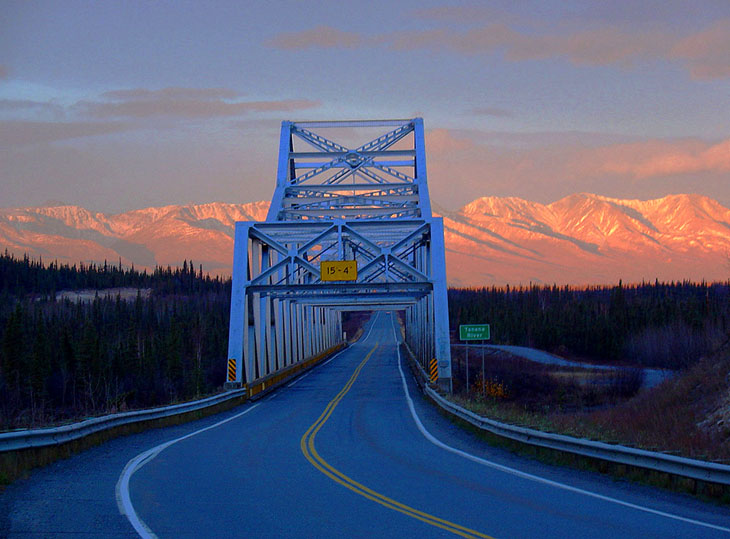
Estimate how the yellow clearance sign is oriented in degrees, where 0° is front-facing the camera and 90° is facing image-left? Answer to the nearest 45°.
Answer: approximately 0°

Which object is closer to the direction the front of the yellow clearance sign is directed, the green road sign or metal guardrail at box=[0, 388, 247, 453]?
the metal guardrail

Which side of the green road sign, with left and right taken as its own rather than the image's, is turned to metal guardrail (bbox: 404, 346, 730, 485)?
front

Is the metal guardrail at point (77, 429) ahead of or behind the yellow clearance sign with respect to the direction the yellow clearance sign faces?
ahead

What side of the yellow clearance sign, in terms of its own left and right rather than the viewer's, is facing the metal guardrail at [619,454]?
front

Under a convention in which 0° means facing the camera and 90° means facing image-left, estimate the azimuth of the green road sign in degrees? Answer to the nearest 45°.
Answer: approximately 0°

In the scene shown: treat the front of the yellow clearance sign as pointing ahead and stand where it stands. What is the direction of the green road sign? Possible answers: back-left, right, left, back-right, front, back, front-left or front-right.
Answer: left

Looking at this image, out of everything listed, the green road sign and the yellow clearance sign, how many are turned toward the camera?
2
